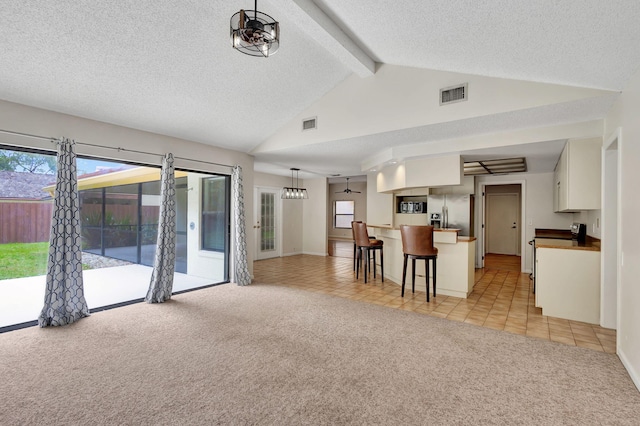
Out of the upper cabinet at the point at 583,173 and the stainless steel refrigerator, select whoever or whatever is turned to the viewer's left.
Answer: the upper cabinet

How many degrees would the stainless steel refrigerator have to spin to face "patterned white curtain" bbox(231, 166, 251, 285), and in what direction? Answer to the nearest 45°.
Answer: approximately 45° to its right

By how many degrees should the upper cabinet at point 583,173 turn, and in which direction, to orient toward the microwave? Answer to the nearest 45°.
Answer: approximately 45° to its right

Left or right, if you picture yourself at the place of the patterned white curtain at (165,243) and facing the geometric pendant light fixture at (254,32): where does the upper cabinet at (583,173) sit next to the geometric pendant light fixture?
left

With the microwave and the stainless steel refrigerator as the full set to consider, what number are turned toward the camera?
2

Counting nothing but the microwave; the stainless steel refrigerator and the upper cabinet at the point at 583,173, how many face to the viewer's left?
1

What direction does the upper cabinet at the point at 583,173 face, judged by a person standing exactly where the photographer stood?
facing to the left of the viewer

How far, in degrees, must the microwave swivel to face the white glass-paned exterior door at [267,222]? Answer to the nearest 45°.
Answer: approximately 90° to its right

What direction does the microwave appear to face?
toward the camera

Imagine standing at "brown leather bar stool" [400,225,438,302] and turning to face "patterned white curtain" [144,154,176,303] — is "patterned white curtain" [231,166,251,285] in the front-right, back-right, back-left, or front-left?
front-right

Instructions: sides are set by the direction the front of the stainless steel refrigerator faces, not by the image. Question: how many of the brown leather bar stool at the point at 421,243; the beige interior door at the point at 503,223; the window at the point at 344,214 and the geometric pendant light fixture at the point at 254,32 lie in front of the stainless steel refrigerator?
2

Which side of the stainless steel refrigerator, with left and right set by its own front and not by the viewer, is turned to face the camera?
front

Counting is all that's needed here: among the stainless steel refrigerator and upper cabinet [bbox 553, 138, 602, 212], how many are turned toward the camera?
1

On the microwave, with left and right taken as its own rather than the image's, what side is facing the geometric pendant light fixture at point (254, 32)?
front
